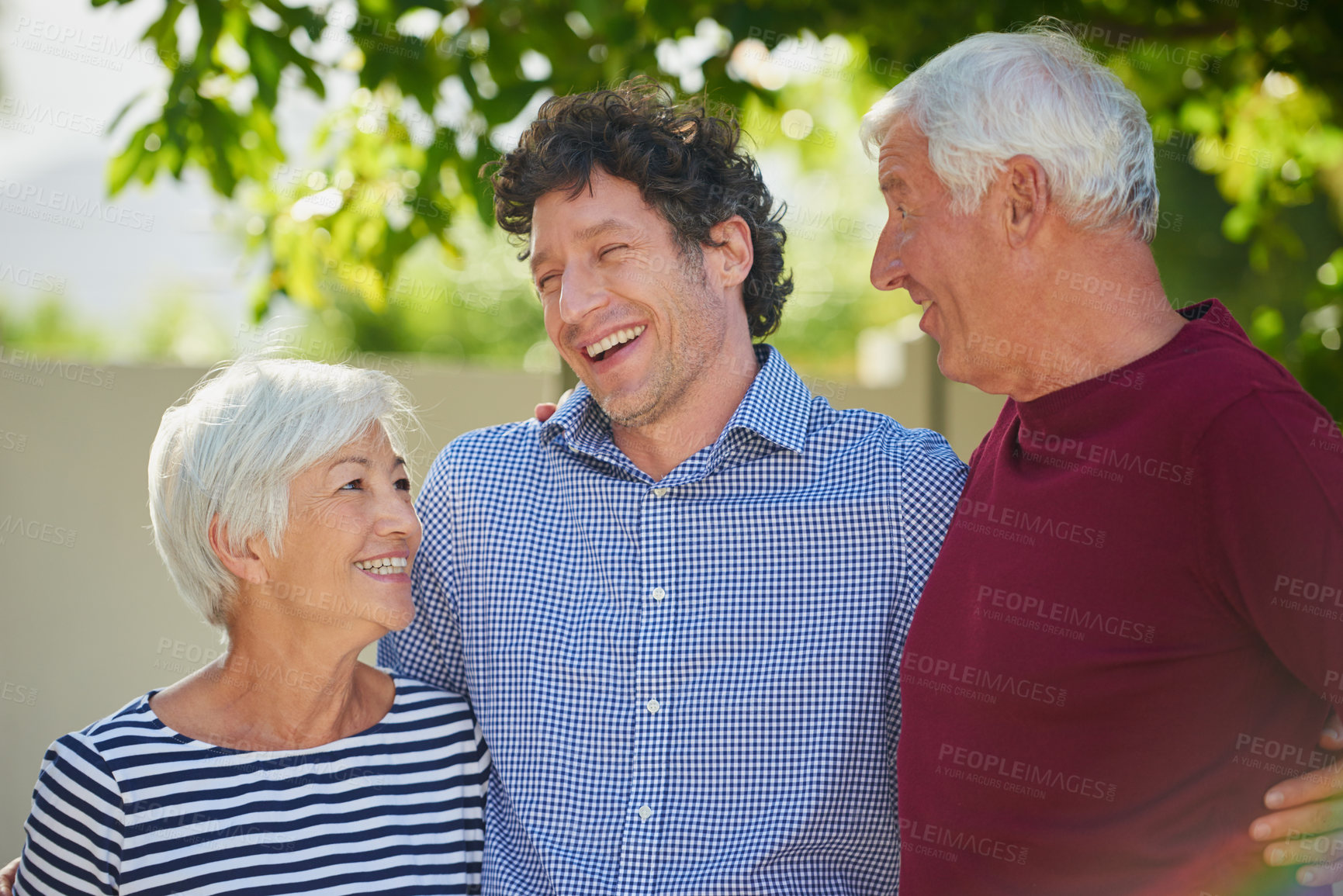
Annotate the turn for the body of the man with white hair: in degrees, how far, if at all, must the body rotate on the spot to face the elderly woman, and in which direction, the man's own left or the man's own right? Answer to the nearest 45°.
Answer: approximately 45° to the man's own right

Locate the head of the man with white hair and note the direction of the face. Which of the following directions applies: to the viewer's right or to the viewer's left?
to the viewer's left

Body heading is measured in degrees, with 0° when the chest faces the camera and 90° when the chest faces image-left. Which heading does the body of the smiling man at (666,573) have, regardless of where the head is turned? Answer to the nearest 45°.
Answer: approximately 0°

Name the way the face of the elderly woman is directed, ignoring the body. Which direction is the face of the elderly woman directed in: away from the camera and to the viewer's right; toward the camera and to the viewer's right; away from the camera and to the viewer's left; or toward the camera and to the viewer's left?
toward the camera and to the viewer's right

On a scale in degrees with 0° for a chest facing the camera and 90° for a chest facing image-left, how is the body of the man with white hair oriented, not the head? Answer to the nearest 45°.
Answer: approximately 45°
